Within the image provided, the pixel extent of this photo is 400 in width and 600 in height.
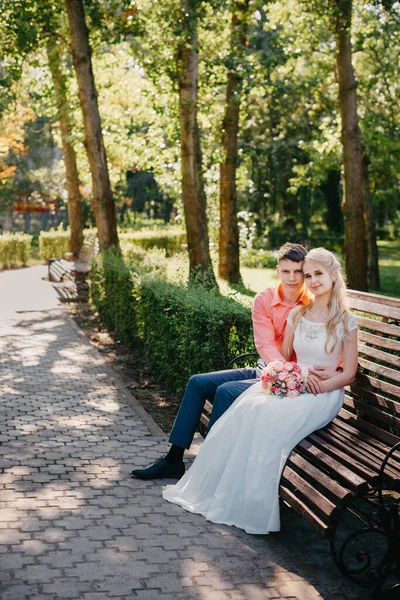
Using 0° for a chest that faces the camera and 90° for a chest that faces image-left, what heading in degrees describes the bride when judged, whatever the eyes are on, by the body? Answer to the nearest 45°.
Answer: approximately 45°

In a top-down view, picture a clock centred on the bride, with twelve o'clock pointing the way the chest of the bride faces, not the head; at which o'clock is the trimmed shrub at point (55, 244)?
The trimmed shrub is roughly at 4 o'clock from the bride.

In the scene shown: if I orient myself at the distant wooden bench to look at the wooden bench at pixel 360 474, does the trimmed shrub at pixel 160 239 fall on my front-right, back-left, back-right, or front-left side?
back-left

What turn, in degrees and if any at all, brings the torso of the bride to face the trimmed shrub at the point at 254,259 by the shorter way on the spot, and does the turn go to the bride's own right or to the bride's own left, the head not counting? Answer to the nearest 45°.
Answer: approximately 135° to the bride's own right

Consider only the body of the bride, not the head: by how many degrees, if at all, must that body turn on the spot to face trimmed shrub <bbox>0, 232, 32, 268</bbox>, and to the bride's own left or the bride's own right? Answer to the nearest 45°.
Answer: approximately 135° to the bride's own right

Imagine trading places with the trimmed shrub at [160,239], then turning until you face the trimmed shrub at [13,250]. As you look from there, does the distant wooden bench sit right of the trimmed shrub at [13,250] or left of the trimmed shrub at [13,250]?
left

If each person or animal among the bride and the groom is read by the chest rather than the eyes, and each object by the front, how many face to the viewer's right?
0

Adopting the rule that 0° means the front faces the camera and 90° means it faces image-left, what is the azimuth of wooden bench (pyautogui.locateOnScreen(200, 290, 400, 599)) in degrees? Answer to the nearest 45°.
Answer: approximately 45°

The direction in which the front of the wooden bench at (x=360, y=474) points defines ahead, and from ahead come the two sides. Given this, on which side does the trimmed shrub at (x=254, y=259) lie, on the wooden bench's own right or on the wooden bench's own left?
on the wooden bench's own right

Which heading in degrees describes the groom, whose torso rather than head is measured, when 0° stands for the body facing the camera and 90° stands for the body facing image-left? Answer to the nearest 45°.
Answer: approximately 45°

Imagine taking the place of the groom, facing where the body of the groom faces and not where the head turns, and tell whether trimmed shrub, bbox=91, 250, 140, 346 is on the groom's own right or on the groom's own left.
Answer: on the groom's own right
